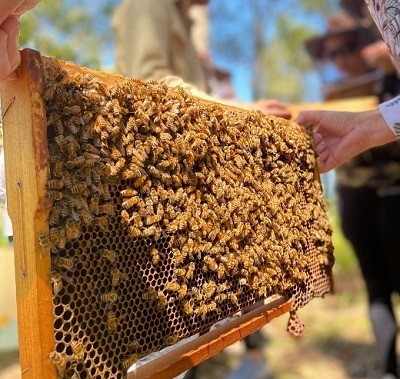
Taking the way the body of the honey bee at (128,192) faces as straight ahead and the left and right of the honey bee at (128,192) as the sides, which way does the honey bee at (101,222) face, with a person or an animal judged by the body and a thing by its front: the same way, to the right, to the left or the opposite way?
the same way

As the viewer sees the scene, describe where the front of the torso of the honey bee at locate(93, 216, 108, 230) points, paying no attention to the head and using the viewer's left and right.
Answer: facing to the left of the viewer

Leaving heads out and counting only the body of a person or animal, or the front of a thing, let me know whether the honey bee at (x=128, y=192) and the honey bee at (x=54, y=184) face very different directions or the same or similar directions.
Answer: very different directions

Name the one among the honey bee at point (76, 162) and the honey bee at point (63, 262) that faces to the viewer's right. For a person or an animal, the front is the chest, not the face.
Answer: the honey bee at point (76, 162)

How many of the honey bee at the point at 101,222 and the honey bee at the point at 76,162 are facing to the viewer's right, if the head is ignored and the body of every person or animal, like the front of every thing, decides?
1

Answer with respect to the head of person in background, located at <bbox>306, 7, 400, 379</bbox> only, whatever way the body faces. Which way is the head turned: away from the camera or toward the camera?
toward the camera

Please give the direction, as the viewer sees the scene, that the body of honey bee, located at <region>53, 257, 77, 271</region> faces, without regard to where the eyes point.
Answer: to the viewer's left

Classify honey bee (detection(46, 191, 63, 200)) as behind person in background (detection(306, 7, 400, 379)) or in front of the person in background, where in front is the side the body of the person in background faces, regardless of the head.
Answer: in front
